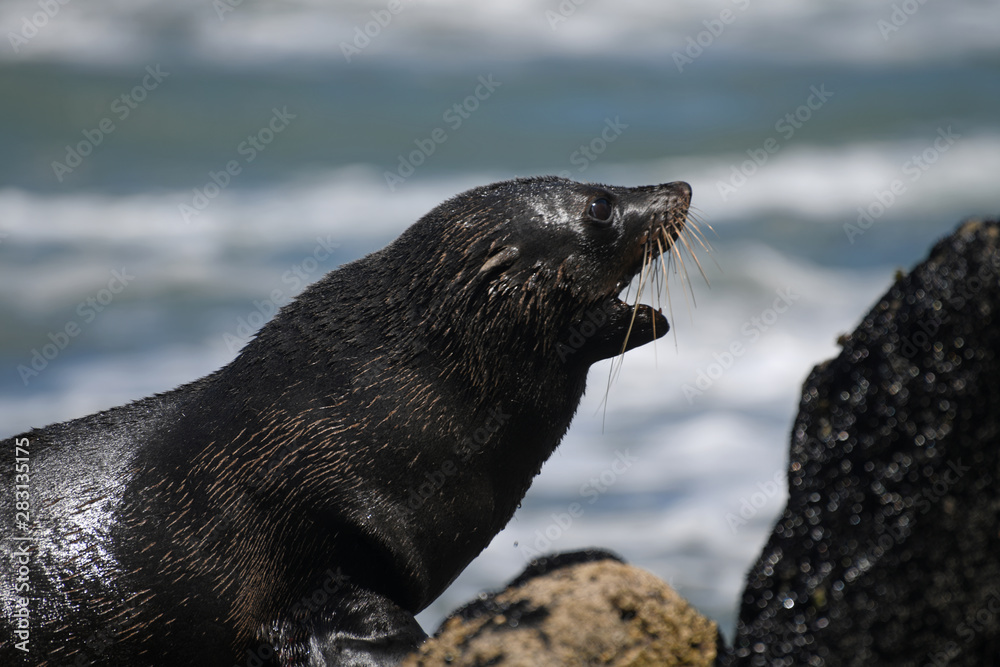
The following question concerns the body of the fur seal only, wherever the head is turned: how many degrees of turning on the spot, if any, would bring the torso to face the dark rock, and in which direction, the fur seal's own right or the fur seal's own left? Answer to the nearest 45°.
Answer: approximately 45° to the fur seal's own right

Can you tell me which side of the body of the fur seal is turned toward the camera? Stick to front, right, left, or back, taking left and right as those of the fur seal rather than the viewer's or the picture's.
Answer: right
